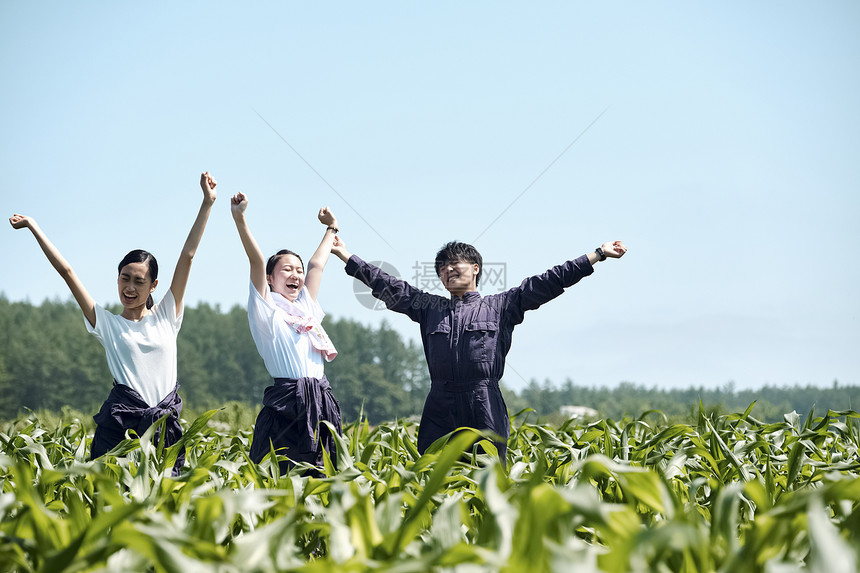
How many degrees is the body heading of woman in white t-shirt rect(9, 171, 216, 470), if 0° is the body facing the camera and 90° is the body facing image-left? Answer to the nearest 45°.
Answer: approximately 0°

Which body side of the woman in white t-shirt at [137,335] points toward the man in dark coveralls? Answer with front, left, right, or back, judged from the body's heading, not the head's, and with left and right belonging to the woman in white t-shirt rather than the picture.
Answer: left

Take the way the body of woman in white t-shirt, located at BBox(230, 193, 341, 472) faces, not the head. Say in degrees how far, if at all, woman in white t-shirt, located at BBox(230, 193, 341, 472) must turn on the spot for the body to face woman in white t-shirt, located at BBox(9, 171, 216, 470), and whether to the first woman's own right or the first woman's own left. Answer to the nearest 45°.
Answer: approximately 135° to the first woman's own right

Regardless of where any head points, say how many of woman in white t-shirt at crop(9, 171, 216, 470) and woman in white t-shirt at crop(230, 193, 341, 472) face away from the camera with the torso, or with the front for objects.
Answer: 0

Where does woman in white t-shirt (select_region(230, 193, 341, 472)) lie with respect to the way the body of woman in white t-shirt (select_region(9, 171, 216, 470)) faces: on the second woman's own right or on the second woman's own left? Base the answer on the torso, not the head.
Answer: on the second woman's own left

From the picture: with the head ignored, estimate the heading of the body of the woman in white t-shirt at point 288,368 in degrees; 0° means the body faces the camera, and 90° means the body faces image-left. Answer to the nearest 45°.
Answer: approximately 315°

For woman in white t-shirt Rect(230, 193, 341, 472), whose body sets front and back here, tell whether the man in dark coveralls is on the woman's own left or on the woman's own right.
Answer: on the woman's own left
